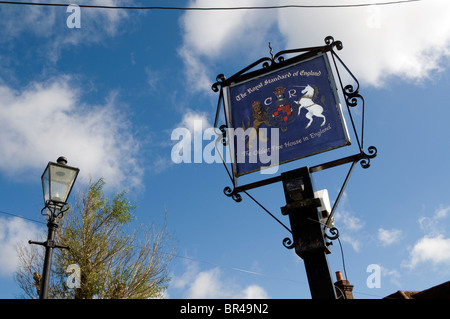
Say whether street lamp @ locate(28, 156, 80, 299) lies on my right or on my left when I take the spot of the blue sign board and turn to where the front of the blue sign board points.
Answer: on my right

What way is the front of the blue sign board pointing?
toward the camera
